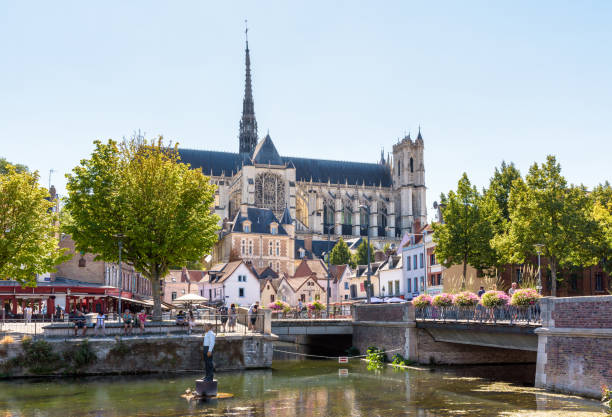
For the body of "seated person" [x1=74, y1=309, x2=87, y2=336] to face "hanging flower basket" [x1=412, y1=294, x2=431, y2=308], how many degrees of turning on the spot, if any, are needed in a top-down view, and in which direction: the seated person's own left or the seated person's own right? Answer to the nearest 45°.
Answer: approximately 90° to the seated person's own left

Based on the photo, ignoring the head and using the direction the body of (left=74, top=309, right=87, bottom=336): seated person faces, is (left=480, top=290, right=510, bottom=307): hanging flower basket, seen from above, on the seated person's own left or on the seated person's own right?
on the seated person's own left

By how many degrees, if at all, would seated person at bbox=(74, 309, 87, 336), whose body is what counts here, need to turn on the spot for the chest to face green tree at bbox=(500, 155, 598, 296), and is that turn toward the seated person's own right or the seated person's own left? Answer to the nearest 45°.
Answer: approximately 90° to the seated person's own left

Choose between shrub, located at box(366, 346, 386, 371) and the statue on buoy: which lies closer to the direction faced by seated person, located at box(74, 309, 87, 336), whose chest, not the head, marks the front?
the statue on buoy

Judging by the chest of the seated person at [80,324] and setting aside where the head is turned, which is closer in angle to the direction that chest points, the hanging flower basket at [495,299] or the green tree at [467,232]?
the hanging flower basket

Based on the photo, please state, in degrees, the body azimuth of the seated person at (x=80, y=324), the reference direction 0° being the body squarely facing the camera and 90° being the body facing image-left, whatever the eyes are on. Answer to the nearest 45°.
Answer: approximately 0°

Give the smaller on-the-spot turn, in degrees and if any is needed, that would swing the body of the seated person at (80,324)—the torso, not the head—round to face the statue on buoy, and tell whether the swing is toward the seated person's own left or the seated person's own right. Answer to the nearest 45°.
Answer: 0° — they already face it
